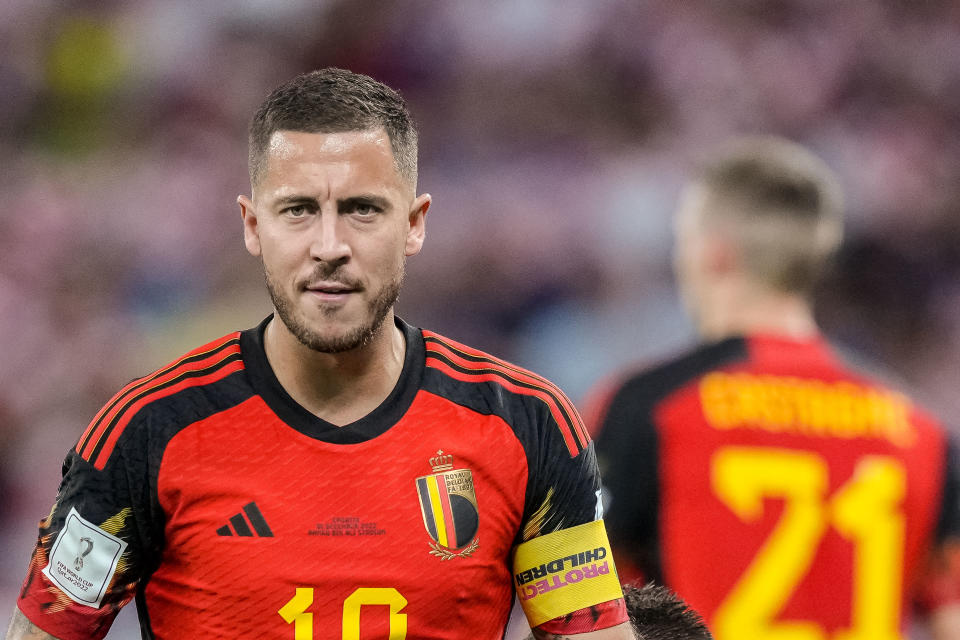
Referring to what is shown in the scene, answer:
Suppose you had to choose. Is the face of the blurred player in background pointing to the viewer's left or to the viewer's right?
to the viewer's left

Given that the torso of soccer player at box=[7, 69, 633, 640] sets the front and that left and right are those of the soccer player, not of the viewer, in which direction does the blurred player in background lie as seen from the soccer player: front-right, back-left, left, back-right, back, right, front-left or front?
back-left

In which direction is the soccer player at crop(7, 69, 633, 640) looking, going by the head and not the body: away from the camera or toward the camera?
toward the camera

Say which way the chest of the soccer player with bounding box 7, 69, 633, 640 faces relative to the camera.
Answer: toward the camera
